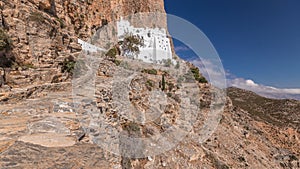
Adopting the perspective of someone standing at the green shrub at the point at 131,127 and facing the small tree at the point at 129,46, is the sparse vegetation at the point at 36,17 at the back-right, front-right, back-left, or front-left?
front-left

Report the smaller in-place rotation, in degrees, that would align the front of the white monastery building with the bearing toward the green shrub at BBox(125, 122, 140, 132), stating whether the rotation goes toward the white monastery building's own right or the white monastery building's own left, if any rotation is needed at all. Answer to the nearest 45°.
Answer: approximately 45° to the white monastery building's own right

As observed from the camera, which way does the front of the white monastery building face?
facing the viewer and to the right of the viewer

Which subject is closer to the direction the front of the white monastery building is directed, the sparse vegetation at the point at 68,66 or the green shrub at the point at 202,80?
the green shrub

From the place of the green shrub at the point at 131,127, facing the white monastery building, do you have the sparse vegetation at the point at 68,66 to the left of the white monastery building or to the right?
left

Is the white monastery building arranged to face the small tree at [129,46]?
no

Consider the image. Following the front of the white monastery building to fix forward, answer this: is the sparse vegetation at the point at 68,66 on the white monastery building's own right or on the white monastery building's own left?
on the white monastery building's own right

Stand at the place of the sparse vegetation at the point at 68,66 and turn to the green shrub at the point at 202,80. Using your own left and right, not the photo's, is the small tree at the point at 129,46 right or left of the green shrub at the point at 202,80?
left

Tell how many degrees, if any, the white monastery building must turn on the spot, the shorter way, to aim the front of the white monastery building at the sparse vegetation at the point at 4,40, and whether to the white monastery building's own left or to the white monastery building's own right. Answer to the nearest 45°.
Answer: approximately 45° to the white monastery building's own right

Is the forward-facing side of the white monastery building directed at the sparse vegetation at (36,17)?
no

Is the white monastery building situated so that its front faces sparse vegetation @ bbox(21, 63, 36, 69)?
no
